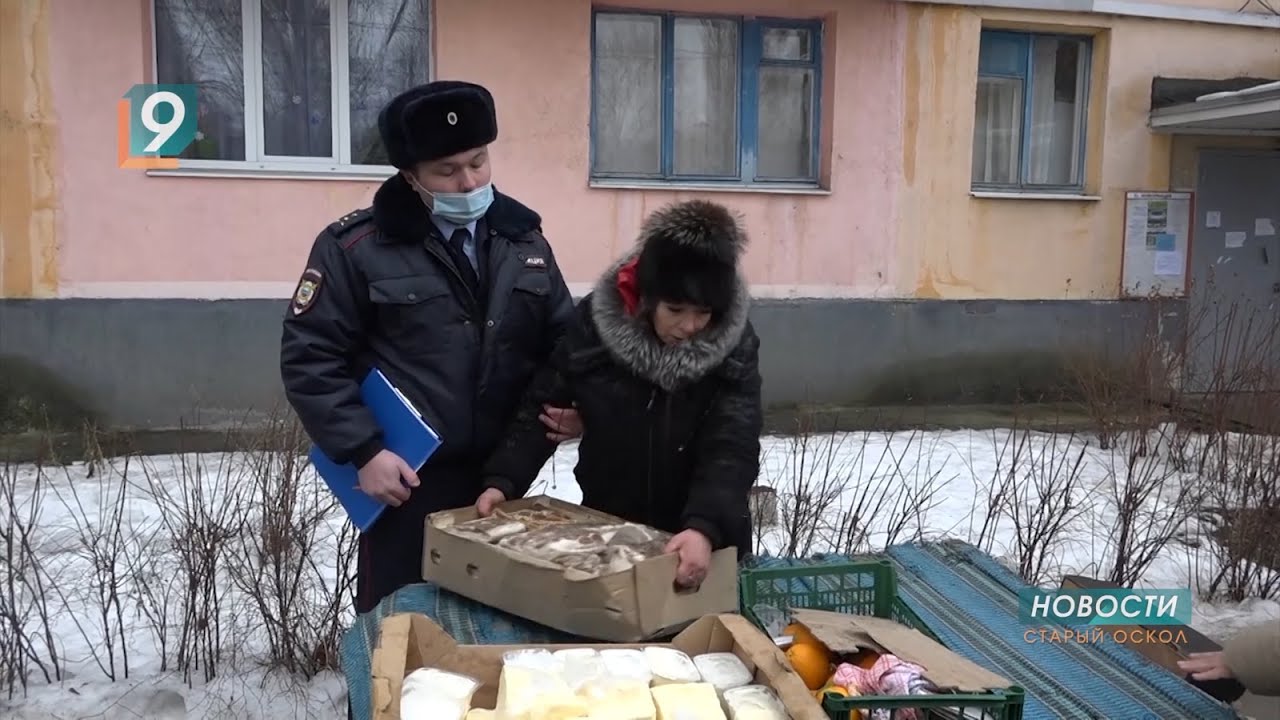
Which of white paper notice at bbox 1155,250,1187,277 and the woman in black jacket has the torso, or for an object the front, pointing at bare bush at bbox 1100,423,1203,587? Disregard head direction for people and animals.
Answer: the white paper notice

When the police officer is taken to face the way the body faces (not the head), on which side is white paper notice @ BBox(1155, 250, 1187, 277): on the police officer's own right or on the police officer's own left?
on the police officer's own left

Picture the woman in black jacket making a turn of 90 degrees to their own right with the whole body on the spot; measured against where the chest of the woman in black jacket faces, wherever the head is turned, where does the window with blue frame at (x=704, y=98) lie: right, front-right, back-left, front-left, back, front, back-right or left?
right

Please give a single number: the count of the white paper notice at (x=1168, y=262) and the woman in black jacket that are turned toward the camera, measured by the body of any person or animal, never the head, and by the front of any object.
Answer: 2

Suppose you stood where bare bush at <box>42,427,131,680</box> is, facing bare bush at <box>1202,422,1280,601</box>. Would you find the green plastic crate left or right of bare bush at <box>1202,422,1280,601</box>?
right

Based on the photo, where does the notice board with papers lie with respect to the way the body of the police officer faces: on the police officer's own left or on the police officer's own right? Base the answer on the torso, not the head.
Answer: on the police officer's own left

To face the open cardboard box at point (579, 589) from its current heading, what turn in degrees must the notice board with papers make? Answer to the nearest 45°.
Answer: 0° — it already faces it

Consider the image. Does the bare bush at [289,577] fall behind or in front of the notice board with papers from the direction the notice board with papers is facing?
in front

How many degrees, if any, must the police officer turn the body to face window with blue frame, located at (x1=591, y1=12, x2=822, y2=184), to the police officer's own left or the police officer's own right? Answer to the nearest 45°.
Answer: approximately 135° to the police officer's own left

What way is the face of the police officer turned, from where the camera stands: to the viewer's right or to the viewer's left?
to the viewer's right

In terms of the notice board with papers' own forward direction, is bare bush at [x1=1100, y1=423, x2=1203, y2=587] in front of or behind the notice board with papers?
in front

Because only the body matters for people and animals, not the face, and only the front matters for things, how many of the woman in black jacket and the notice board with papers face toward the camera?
2

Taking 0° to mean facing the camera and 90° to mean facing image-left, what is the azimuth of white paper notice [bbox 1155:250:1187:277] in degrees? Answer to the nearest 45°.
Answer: approximately 0°

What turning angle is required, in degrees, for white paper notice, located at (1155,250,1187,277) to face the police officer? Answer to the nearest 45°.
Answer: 0° — it already faces them
